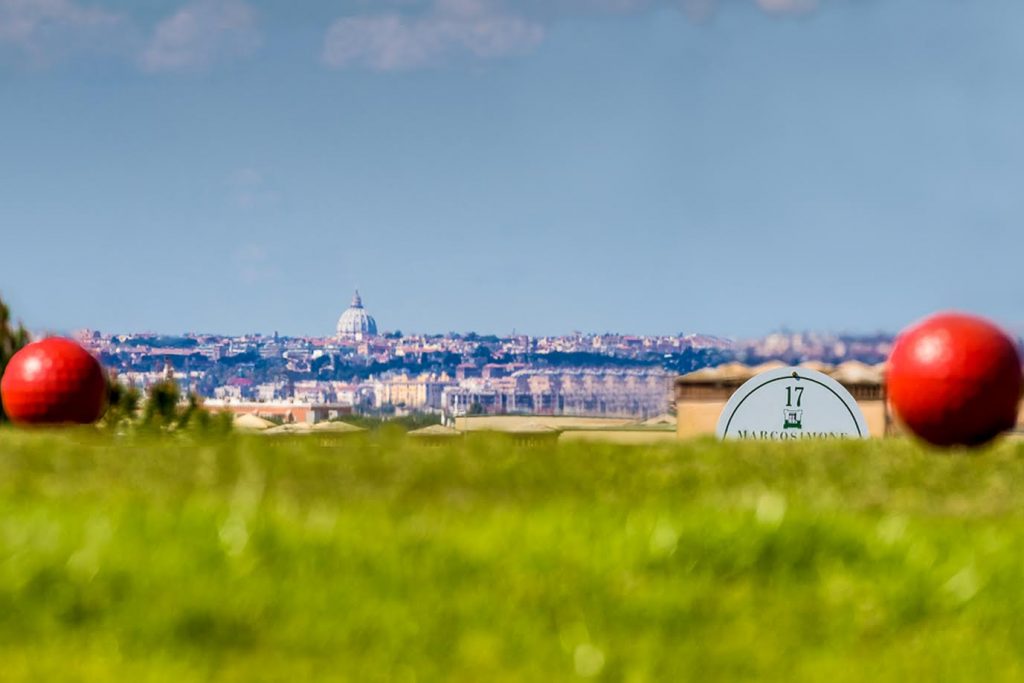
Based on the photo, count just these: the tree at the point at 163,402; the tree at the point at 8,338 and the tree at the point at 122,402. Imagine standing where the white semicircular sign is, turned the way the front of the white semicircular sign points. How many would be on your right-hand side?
3

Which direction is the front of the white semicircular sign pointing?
toward the camera

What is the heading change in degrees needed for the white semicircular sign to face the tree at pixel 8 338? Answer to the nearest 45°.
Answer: approximately 90° to its right

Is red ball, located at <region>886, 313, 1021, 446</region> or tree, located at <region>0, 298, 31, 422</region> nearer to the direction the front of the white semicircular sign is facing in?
the red ball

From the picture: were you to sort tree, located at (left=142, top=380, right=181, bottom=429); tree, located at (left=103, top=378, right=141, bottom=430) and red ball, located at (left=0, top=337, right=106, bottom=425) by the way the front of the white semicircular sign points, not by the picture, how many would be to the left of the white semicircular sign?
0

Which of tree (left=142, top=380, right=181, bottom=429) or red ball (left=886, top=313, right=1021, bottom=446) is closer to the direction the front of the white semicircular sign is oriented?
the red ball

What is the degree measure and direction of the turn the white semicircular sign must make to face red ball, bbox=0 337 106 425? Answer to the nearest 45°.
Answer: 0° — it already faces it

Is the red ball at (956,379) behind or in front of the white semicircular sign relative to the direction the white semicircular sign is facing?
in front

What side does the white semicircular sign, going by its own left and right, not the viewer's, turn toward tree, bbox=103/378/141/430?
right
